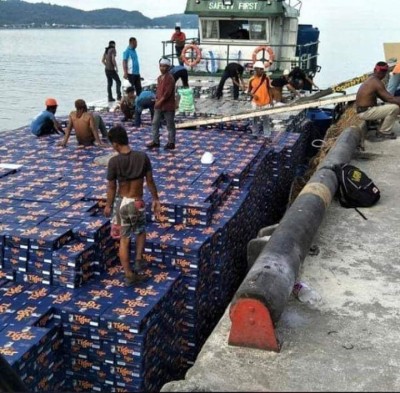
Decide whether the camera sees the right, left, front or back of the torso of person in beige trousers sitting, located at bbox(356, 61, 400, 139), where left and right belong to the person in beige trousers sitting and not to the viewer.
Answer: right

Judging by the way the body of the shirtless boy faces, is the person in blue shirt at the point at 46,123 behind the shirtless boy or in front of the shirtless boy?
in front

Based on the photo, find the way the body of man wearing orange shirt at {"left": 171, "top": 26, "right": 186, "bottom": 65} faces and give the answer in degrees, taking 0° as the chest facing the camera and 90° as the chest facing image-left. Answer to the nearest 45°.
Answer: approximately 0°

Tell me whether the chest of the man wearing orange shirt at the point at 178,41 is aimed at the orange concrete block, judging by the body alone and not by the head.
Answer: yes

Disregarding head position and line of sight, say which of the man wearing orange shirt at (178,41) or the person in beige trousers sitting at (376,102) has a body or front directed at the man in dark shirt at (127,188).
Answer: the man wearing orange shirt

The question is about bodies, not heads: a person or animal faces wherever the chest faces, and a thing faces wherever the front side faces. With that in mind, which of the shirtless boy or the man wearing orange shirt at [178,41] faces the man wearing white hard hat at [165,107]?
the man wearing orange shirt

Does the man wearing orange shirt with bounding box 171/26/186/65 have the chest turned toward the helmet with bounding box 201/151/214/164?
yes

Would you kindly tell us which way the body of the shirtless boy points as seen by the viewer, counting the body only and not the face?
away from the camera

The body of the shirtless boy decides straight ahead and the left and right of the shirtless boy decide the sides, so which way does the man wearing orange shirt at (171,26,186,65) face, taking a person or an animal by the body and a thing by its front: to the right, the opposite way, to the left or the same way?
the opposite way

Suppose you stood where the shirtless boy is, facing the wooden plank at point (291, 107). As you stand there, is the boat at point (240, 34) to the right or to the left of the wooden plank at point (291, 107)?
left
